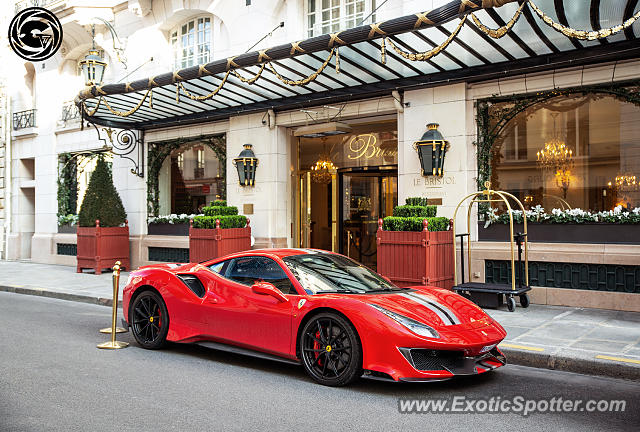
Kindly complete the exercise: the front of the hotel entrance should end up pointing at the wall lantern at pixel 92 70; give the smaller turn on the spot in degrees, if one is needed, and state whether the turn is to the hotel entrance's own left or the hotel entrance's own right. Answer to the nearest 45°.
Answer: approximately 45° to the hotel entrance's own right

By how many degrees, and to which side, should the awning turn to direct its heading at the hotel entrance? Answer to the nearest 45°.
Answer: approximately 135° to its right

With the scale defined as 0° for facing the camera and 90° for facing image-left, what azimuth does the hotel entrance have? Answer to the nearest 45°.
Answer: approximately 45°

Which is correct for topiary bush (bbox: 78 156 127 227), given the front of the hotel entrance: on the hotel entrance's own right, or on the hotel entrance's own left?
on the hotel entrance's own right

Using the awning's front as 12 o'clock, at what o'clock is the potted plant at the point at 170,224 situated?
The potted plant is roughly at 3 o'clock from the awning.

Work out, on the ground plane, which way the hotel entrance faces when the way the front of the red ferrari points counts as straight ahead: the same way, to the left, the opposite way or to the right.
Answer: to the right

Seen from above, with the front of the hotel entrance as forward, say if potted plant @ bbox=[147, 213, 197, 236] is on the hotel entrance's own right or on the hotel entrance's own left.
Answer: on the hotel entrance's own right

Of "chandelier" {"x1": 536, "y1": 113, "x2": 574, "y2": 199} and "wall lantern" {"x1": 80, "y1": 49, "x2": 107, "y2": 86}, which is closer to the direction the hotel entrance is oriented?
the wall lantern

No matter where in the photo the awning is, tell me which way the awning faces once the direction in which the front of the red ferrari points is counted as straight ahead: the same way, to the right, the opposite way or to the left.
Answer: to the right

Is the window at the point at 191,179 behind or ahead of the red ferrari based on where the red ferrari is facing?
behind

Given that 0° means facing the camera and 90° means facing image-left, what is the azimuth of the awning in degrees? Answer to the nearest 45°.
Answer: approximately 45°
